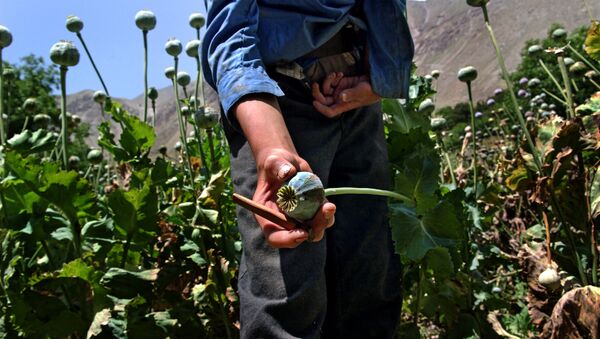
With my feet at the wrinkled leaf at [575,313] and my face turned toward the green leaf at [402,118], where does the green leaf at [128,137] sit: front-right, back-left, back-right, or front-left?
front-left

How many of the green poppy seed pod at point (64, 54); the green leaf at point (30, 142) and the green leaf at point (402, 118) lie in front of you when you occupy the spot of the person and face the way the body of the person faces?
0

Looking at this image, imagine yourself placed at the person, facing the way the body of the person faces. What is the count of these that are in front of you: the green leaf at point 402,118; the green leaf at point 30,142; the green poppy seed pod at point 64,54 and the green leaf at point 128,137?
0

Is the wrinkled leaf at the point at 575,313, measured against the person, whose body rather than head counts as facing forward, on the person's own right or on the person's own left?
on the person's own left

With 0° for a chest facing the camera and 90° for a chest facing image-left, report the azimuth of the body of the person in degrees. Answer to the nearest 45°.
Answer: approximately 0°

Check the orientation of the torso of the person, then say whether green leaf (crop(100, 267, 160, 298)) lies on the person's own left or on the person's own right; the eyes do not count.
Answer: on the person's own right

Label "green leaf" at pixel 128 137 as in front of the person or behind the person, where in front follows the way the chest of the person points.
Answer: behind

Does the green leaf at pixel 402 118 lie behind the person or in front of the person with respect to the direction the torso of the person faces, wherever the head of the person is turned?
behind

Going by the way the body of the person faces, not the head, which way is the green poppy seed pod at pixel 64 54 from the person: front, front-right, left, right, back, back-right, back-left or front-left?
back-right

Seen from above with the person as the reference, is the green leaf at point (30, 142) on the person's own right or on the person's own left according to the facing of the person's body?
on the person's own right

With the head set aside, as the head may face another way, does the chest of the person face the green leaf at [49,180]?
no
